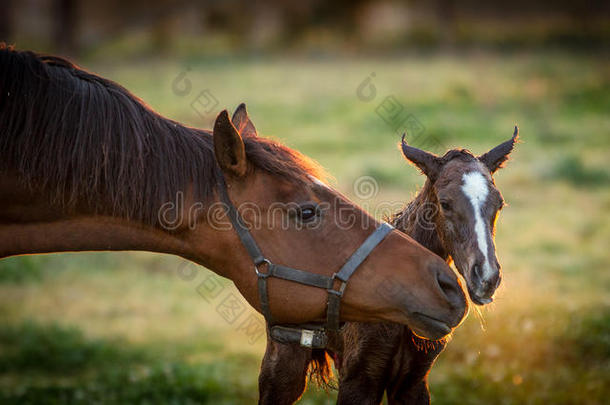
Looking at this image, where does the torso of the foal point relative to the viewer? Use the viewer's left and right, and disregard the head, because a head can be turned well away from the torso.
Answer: facing the viewer and to the right of the viewer

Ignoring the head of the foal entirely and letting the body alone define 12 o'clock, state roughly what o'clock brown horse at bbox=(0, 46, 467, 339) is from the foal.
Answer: The brown horse is roughly at 3 o'clock from the foal.

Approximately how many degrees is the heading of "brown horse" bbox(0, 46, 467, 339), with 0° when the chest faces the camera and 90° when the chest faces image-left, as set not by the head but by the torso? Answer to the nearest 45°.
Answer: approximately 270°

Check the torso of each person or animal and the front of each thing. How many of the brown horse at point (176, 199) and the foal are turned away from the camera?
0
